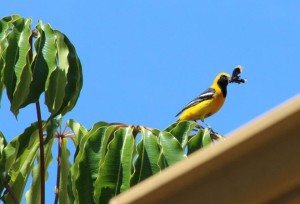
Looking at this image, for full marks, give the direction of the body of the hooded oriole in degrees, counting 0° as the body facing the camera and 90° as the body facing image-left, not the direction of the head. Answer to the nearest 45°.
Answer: approximately 270°
